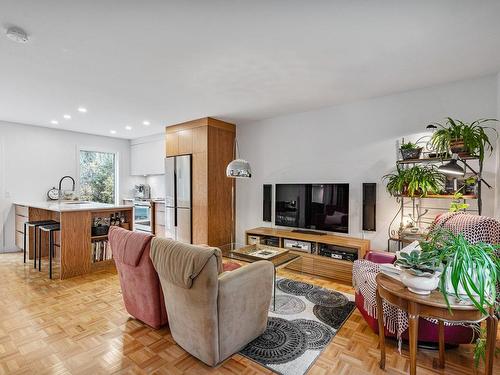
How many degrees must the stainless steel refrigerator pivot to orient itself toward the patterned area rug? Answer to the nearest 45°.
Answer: approximately 45° to its left

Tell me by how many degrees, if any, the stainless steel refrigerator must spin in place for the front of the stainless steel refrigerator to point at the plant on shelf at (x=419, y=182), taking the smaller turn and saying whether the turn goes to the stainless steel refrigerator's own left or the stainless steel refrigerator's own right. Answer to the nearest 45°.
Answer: approximately 90° to the stainless steel refrigerator's own left

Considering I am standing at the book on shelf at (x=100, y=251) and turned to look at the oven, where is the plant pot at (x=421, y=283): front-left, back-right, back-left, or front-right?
back-right

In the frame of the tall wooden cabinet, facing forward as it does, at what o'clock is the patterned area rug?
The patterned area rug is roughly at 10 o'clock from the tall wooden cabinet.

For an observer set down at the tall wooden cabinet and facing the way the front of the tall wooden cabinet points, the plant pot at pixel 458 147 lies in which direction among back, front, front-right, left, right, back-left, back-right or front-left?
left

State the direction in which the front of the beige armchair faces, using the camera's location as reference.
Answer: facing away from the viewer and to the right of the viewer

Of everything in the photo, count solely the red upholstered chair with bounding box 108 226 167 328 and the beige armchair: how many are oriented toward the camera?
0

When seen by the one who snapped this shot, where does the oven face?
facing the viewer and to the left of the viewer

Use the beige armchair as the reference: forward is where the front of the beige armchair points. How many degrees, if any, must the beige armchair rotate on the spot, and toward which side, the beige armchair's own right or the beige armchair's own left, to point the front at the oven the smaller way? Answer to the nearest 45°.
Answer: approximately 45° to the beige armchair's own left

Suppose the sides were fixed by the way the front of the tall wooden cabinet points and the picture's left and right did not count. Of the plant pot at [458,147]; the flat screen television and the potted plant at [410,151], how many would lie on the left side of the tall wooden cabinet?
3

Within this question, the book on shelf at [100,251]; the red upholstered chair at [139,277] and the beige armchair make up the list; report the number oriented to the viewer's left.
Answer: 0

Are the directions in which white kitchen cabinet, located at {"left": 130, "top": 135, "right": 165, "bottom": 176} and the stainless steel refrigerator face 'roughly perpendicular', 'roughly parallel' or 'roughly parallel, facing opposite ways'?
roughly parallel

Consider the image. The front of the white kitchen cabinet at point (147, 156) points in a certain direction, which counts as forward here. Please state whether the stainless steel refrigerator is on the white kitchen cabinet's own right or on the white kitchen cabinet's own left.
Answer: on the white kitchen cabinet's own left

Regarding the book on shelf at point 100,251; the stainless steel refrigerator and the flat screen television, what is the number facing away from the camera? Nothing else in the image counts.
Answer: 0

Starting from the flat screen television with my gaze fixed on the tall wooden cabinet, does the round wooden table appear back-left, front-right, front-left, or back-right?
back-left

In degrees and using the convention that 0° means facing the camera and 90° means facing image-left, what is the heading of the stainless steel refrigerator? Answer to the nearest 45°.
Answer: approximately 45°

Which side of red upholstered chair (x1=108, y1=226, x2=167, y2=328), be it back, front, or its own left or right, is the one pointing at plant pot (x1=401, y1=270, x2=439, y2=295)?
right

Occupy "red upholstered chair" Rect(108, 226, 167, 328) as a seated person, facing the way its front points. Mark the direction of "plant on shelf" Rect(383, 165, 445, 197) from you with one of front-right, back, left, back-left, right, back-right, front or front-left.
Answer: front-right
